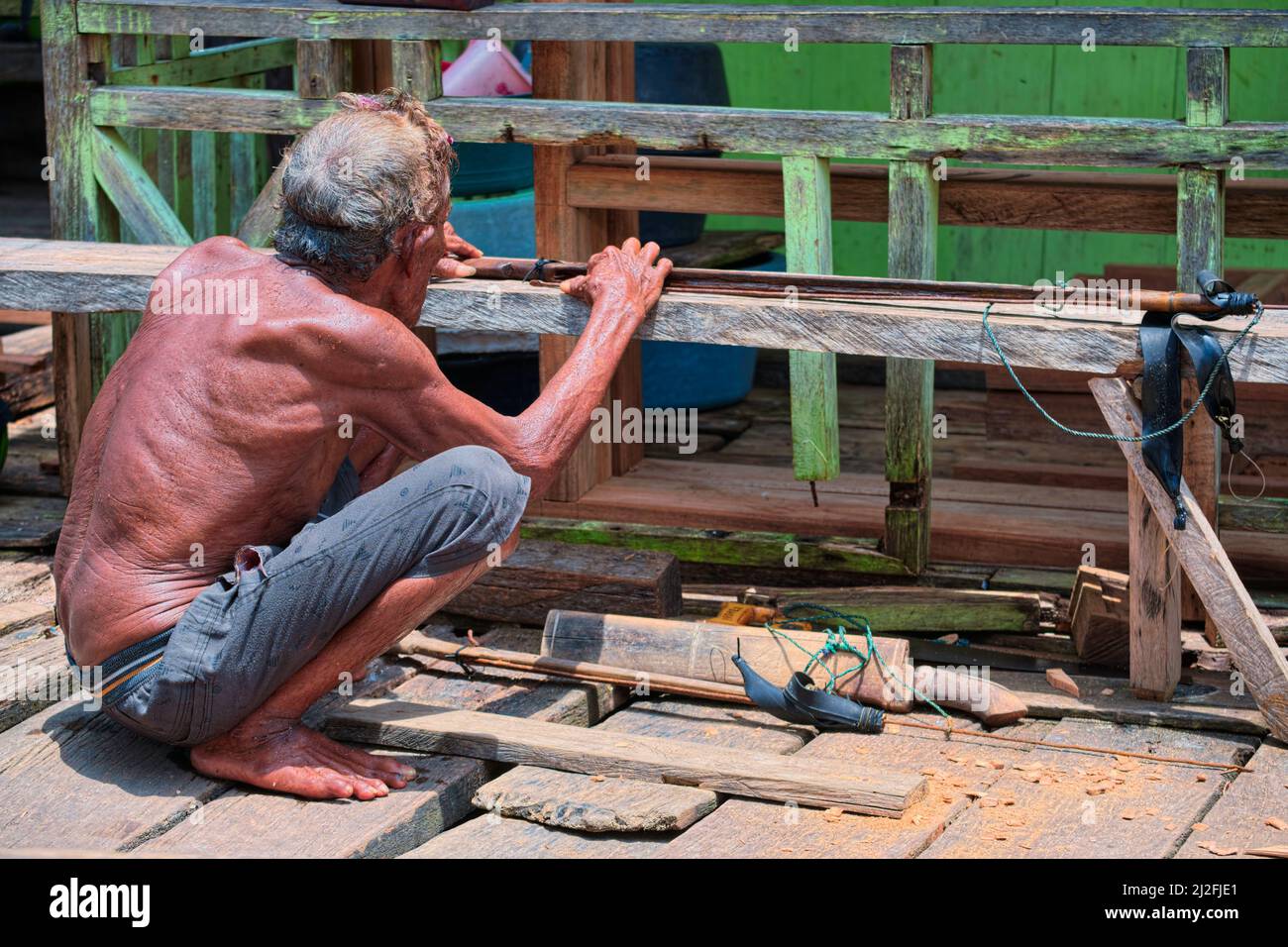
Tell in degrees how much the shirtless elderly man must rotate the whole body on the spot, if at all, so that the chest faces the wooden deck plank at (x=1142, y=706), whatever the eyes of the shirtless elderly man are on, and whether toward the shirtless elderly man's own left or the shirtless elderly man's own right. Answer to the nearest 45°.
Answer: approximately 45° to the shirtless elderly man's own right

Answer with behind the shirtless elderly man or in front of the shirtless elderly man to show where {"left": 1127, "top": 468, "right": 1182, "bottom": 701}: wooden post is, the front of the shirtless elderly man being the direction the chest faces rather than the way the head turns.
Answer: in front

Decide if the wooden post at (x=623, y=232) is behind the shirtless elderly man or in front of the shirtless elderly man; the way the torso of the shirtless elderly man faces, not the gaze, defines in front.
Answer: in front

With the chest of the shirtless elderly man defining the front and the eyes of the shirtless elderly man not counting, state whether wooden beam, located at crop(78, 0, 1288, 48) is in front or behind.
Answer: in front

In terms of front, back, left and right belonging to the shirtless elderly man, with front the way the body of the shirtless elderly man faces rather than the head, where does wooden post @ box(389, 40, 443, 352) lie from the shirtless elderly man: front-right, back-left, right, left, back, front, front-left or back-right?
front-left

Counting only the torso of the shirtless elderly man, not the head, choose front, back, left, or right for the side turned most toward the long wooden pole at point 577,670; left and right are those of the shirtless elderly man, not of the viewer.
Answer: front

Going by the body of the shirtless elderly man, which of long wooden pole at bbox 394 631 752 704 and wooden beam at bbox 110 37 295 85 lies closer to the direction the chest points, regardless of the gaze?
the long wooden pole

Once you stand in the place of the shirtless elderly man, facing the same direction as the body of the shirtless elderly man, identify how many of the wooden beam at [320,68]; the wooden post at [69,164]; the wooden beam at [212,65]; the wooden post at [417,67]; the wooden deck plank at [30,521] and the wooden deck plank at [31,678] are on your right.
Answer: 0

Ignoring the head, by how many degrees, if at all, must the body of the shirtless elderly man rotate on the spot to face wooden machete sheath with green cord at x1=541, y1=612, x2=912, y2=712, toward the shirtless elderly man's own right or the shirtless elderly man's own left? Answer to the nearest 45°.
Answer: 0° — they already face it

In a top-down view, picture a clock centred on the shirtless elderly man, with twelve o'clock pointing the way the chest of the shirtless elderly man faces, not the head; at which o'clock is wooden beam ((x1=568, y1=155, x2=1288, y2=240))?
The wooden beam is roughly at 12 o'clock from the shirtless elderly man.

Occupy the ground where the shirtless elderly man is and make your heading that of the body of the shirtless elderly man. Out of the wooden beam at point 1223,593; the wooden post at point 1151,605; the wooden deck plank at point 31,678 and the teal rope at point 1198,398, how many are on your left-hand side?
1

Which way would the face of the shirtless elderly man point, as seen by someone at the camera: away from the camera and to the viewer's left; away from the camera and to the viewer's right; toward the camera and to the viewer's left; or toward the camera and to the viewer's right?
away from the camera and to the viewer's right

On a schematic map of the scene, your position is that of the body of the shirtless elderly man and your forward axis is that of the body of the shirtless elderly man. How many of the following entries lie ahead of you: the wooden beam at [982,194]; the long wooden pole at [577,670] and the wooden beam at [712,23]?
3

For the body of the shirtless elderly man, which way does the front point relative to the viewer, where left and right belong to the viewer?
facing away from the viewer and to the right of the viewer
